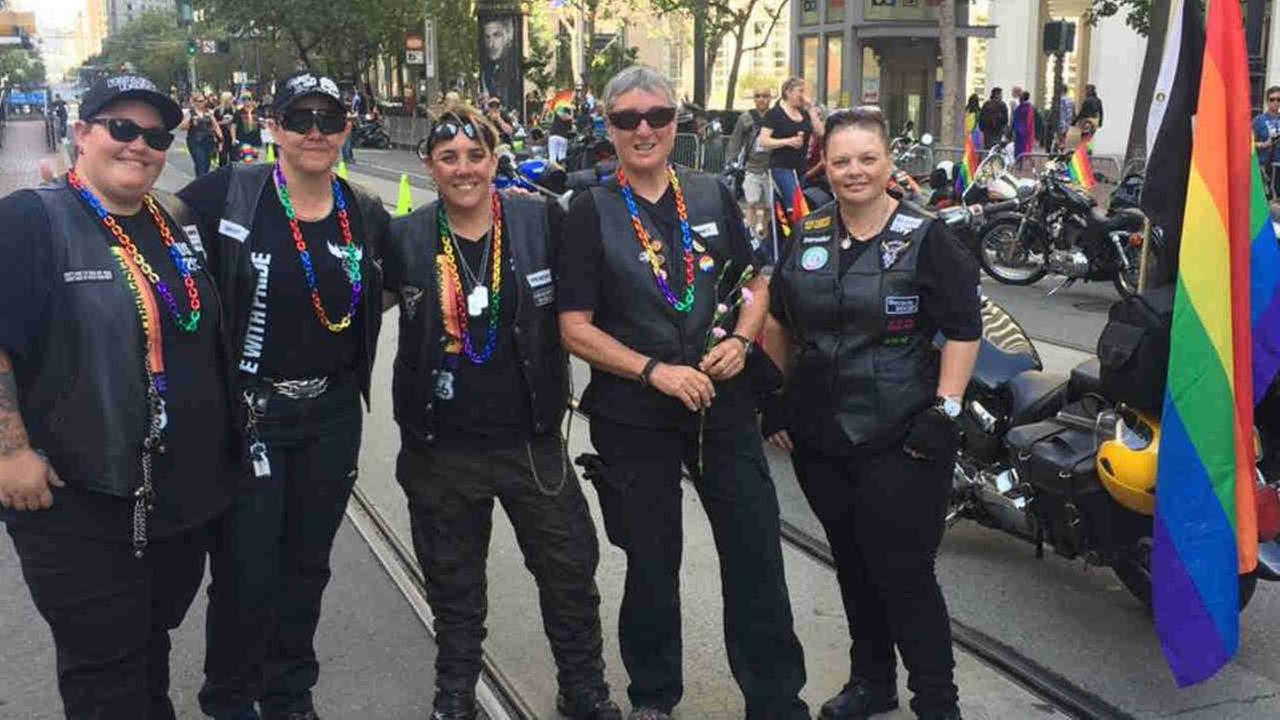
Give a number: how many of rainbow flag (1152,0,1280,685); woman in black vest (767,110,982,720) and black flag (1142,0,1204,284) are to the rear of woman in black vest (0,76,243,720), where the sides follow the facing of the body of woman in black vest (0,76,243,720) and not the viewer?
0

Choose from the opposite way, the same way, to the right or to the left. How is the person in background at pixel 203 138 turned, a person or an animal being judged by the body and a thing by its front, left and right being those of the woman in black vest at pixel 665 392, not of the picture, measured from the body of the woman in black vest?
the same way

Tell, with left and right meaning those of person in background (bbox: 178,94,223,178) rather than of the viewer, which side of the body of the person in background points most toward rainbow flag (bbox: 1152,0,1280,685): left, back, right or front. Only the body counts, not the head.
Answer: front

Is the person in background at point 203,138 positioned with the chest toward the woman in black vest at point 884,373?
yes

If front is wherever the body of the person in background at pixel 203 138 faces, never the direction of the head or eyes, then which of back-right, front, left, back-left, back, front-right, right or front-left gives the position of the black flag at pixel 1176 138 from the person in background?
front

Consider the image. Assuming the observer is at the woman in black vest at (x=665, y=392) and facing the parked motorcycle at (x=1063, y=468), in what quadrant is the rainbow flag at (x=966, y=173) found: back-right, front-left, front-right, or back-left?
front-left

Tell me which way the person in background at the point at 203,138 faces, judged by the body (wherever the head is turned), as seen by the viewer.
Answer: toward the camera

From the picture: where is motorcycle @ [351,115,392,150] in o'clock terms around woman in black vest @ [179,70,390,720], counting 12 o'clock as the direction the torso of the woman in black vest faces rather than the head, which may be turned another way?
The motorcycle is roughly at 6 o'clock from the woman in black vest.

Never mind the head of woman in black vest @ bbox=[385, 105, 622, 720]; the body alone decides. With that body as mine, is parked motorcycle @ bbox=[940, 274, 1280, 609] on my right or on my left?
on my left

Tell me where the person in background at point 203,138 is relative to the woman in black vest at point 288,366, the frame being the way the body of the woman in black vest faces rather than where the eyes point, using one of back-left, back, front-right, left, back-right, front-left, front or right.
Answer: back

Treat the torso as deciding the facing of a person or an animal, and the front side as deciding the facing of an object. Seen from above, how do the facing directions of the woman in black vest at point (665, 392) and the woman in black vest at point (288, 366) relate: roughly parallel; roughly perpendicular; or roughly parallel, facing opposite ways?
roughly parallel

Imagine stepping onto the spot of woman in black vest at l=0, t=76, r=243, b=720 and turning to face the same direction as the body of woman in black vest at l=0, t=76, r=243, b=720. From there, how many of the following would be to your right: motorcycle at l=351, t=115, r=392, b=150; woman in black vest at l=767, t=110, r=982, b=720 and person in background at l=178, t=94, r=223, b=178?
0

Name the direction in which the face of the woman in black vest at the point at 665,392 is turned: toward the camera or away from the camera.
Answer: toward the camera

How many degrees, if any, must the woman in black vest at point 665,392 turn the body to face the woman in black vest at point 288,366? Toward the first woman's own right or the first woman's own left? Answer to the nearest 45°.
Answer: approximately 90° to the first woman's own right

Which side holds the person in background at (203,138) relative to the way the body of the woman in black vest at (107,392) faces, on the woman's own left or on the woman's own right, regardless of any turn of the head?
on the woman's own left

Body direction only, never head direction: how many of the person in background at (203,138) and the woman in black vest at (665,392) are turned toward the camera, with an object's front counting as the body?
2

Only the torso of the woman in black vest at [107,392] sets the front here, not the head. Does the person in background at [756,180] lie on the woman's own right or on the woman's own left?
on the woman's own left
